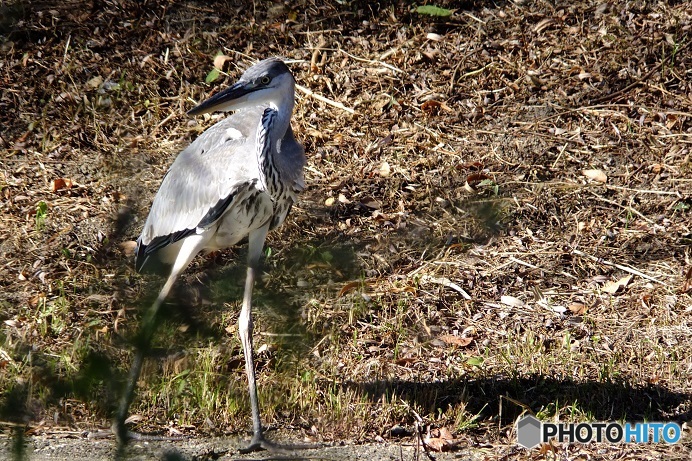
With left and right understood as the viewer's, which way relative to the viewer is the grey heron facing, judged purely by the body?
facing the viewer and to the right of the viewer

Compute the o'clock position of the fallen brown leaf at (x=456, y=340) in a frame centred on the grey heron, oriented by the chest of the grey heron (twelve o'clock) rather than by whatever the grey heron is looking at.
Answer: The fallen brown leaf is roughly at 10 o'clock from the grey heron.
